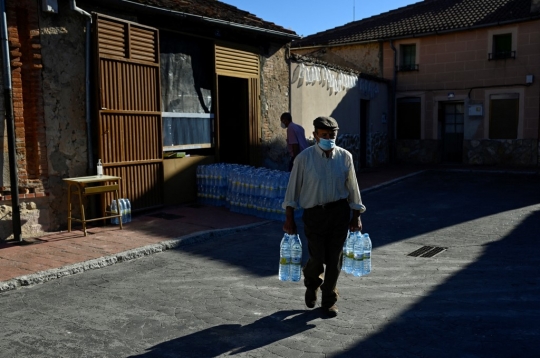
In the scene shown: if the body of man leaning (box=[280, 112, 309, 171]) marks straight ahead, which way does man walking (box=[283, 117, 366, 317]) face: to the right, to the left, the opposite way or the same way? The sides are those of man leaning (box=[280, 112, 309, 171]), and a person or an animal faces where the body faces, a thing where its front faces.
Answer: to the left

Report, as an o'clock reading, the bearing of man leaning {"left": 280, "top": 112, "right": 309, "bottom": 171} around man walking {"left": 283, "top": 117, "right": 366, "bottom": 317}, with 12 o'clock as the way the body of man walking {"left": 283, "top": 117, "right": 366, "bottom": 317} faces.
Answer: man leaning {"left": 280, "top": 112, "right": 309, "bottom": 171} is roughly at 6 o'clock from man walking {"left": 283, "top": 117, "right": 366, "bottom": 317}.

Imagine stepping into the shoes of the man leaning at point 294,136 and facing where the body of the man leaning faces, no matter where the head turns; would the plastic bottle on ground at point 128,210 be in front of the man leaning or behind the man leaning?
in front

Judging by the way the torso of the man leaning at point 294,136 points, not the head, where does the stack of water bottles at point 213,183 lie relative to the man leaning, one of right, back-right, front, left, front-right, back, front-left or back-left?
front

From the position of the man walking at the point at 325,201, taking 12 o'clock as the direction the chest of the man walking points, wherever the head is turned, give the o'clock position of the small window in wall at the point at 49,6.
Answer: The small window in wall is roughly at 4 o'clock from the man walking.

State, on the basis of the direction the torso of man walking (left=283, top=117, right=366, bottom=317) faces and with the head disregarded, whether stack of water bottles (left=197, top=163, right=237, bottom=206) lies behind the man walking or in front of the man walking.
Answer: behind

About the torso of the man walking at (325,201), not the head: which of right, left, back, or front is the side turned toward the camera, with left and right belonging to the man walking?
front

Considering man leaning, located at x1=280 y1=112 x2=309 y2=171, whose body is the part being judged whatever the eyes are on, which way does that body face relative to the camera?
to the viewer's left

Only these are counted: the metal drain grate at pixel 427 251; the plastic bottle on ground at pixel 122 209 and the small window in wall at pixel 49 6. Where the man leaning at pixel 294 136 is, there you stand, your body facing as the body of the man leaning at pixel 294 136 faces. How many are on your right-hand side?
0

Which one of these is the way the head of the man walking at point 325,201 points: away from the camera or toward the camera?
toward the camera
